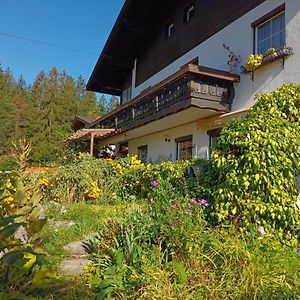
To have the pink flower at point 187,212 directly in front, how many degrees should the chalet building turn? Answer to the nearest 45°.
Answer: approximately 45° to its left

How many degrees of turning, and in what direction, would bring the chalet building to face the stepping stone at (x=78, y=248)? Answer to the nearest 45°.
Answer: approximately 45° to its left

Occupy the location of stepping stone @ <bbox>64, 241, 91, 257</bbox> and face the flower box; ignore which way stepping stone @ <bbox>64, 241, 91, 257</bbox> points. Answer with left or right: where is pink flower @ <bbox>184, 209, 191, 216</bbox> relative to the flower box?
right

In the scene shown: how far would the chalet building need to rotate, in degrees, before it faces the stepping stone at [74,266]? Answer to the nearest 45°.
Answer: approximately 45° to its left

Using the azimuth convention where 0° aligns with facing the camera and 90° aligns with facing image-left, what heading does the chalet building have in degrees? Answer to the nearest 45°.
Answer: approximately 45°
